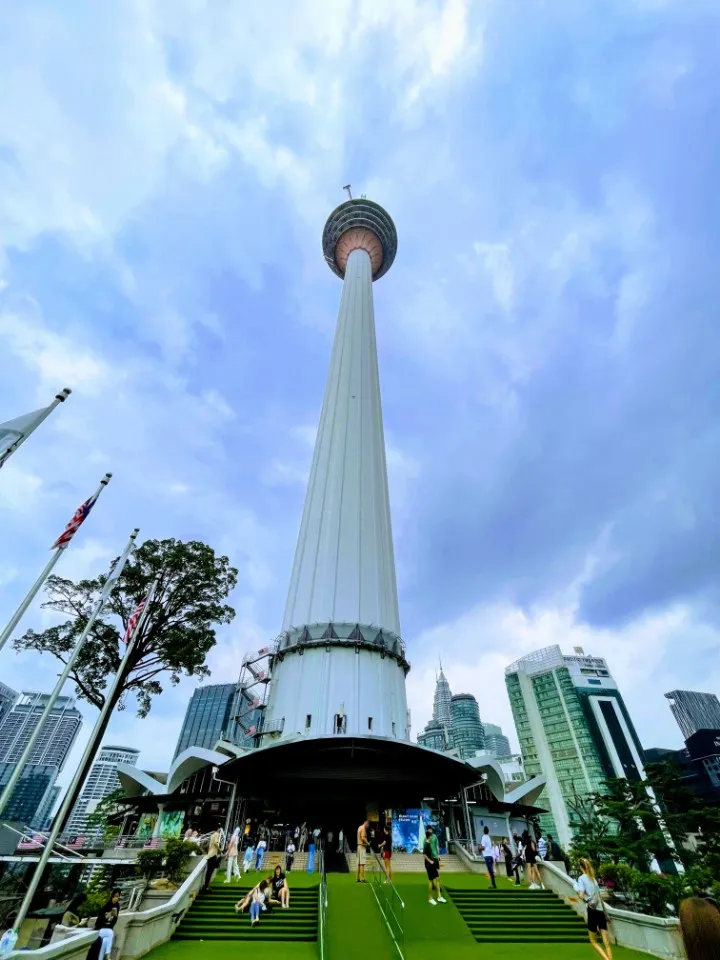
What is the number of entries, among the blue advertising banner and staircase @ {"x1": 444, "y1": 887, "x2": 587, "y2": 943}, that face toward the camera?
2

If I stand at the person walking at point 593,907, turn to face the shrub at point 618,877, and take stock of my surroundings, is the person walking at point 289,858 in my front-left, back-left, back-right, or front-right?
front-left

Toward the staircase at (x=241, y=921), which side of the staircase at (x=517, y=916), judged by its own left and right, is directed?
right

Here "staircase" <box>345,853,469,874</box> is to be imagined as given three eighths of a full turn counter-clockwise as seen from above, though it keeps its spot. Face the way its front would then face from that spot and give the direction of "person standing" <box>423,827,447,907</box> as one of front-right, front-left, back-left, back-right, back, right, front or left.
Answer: back-right

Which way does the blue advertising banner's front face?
toward the camera

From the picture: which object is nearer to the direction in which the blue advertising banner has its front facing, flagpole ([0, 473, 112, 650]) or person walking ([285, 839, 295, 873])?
the flagpole

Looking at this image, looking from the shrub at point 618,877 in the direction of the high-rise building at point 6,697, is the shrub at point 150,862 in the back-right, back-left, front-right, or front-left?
front-left

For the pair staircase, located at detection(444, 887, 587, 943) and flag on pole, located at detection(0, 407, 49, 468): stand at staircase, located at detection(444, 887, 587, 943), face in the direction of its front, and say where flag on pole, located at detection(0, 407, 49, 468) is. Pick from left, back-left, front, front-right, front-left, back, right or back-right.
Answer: front-right

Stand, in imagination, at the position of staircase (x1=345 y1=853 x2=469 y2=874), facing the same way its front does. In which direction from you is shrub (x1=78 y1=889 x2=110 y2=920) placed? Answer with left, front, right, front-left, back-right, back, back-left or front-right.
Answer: front-right

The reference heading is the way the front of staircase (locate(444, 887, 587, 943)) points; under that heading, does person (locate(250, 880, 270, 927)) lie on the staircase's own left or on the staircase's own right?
on the staircase's own right

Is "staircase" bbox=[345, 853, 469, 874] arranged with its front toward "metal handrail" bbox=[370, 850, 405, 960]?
yes

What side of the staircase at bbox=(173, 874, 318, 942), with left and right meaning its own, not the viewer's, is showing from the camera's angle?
front

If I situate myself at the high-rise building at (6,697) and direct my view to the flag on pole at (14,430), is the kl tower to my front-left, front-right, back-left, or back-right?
front-left

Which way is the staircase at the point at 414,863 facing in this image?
toward the camera

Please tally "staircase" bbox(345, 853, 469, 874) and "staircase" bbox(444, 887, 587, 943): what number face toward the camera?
2
